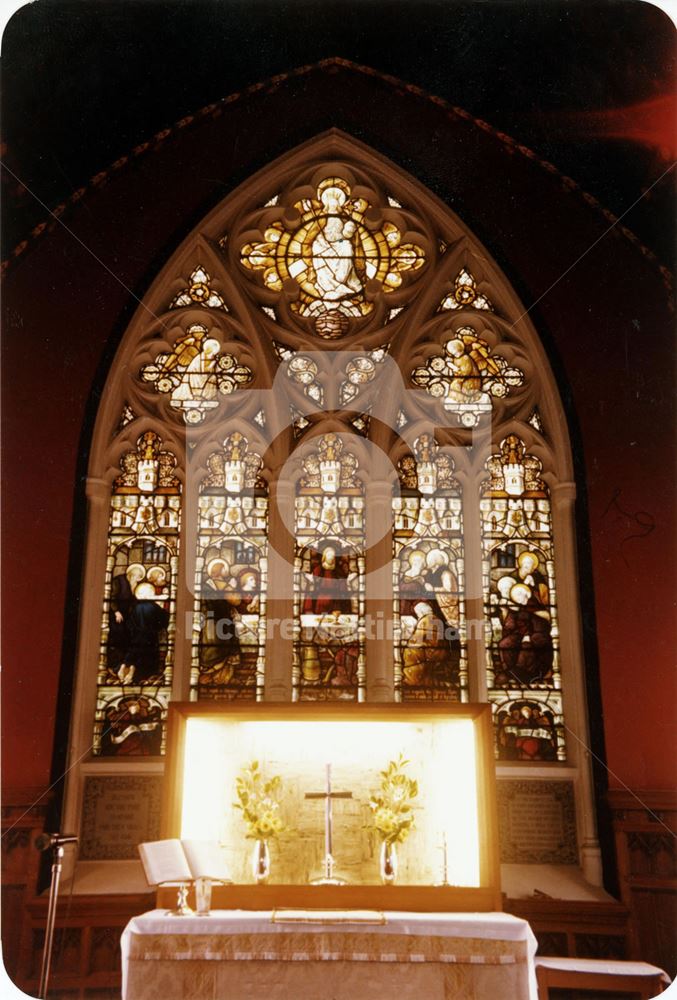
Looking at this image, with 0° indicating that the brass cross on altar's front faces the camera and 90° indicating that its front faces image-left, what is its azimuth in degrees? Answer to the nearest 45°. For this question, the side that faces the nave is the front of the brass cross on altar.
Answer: approximately 0°

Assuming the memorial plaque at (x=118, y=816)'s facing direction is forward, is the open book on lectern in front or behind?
in front

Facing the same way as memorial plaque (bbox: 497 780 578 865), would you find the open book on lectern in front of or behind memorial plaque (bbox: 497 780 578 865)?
in front

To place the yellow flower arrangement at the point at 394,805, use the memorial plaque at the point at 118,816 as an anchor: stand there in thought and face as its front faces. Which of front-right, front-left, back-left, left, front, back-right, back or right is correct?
front-left

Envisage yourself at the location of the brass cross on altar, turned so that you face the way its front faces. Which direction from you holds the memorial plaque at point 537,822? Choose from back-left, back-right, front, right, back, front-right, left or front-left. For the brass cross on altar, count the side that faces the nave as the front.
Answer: back-left

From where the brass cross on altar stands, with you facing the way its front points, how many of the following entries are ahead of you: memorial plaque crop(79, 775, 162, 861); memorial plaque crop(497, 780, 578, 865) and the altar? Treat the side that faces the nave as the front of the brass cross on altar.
1
